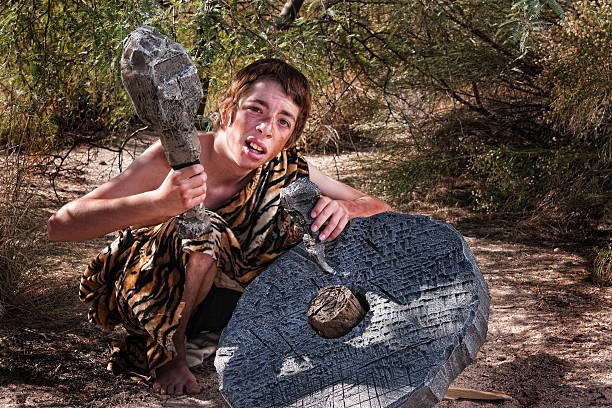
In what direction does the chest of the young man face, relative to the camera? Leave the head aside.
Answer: toward the camera

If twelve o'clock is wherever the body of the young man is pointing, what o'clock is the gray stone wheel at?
The gray stone wheel is roughly at 11 o'clock from the young man.
